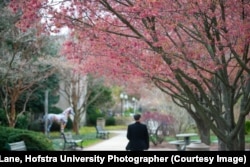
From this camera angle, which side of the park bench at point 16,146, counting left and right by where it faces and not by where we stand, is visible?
front

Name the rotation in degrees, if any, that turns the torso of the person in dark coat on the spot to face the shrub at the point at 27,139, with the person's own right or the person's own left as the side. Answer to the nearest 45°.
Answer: approximately 45° to the person's own left

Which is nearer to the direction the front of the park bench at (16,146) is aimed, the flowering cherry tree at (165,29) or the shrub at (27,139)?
the flowering cherry tree

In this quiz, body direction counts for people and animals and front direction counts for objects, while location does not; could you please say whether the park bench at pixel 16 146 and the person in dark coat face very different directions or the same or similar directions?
very different directions

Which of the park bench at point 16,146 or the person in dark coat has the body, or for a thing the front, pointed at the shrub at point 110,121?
the person in dark coat

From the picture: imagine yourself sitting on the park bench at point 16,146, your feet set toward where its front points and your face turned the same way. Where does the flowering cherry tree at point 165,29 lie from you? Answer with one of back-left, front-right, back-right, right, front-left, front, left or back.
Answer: front-left

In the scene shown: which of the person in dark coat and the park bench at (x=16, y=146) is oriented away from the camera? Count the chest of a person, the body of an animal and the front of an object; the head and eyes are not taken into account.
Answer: the person in dark coat

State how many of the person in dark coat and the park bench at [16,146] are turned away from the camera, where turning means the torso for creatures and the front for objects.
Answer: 1

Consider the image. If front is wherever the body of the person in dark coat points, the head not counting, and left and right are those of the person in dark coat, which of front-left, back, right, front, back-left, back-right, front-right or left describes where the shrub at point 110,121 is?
front

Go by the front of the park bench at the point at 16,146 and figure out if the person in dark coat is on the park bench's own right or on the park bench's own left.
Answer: on the park bench's own left

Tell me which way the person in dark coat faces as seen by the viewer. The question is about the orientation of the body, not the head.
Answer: away from the camera
